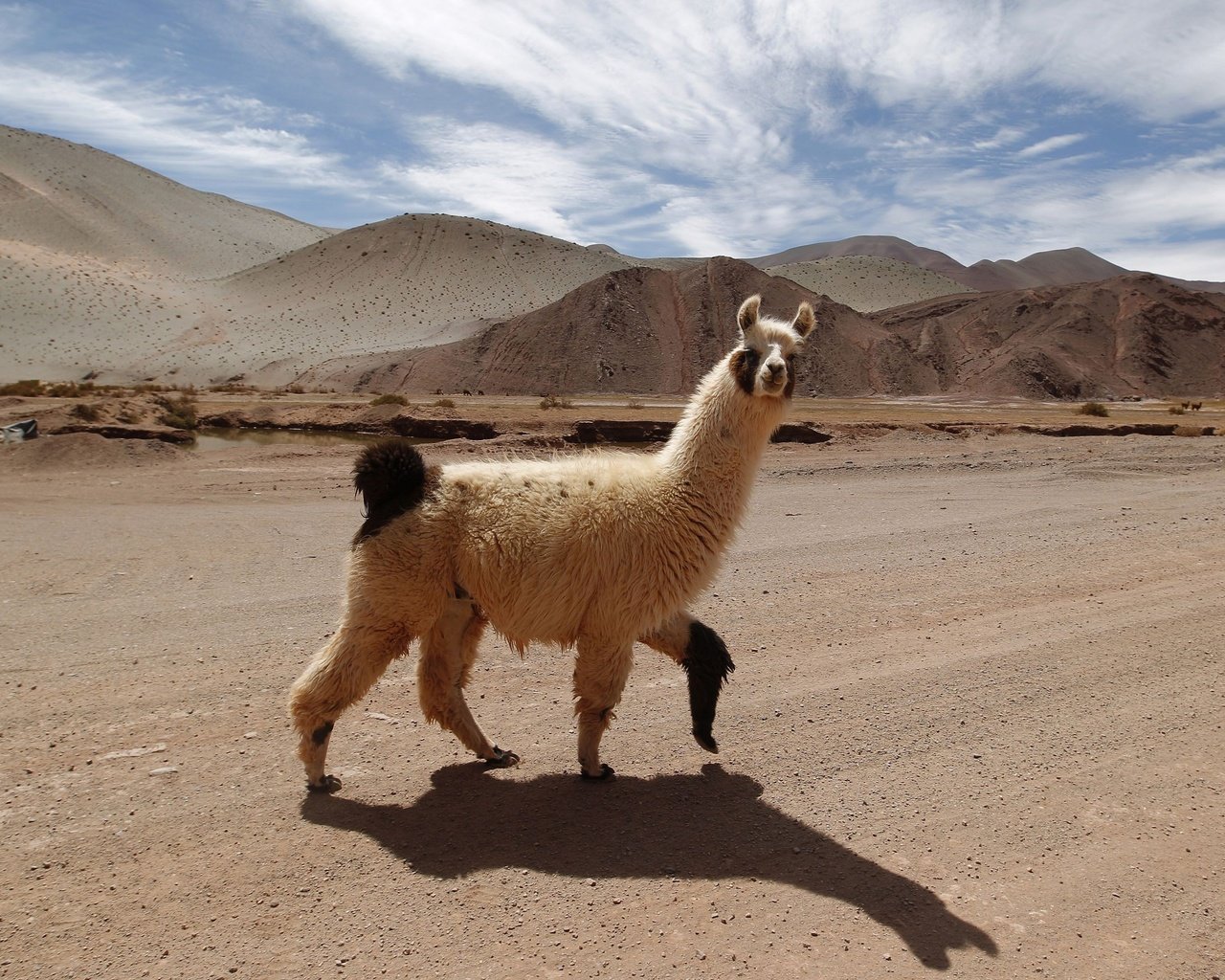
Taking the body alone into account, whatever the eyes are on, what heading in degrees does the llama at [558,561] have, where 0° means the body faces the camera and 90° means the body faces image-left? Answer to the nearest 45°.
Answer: approximately 270°
